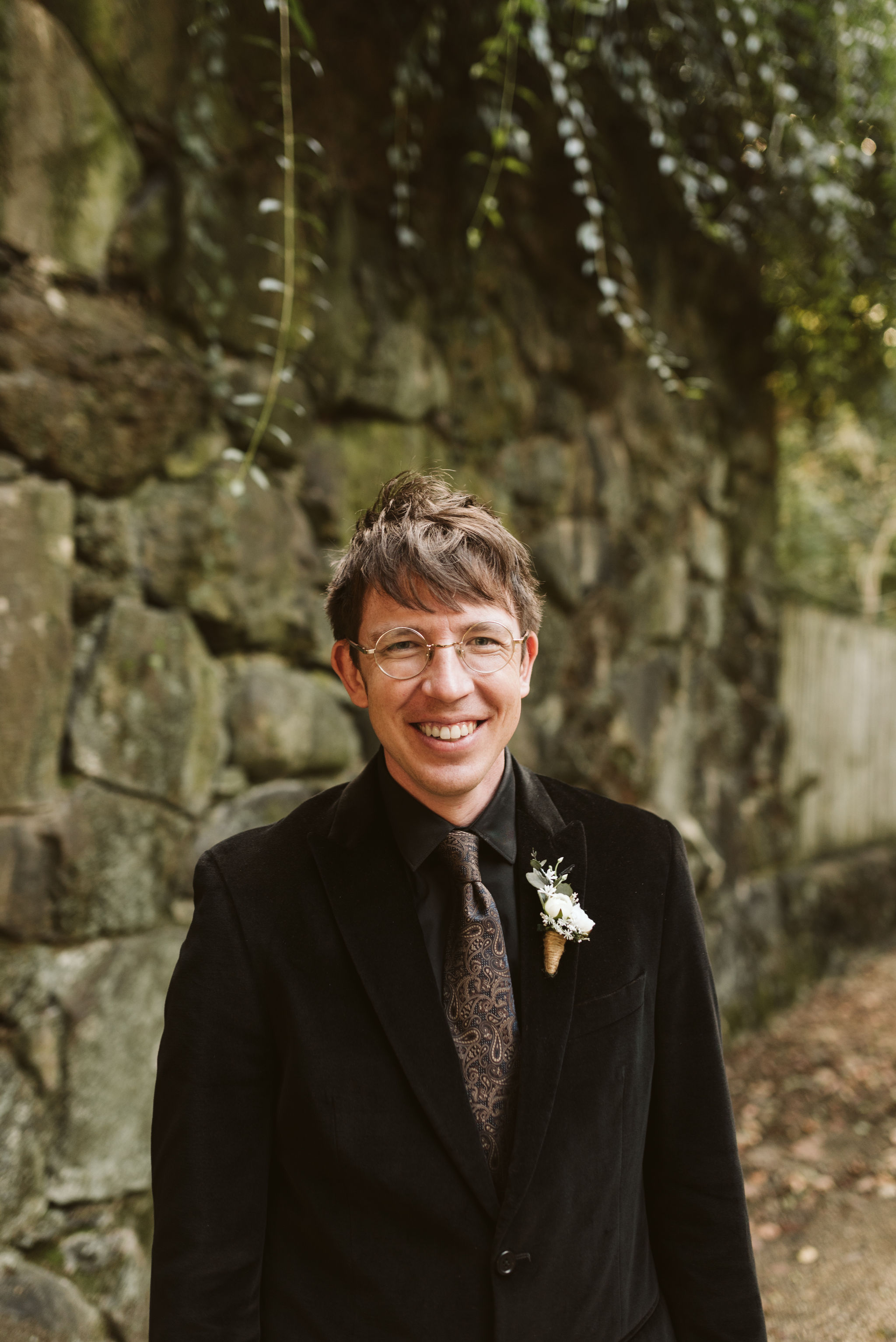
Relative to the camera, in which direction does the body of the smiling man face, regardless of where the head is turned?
toward the camera

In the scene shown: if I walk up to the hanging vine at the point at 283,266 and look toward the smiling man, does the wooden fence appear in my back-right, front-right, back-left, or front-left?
back-left

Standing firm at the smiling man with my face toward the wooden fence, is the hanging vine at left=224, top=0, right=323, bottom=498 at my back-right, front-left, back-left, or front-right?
front-left

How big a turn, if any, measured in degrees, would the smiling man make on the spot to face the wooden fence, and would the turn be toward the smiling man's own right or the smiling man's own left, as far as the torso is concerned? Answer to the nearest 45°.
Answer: approximately 135° to the smiling man's own left

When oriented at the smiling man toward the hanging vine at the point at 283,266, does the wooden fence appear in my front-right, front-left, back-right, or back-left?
front-right
